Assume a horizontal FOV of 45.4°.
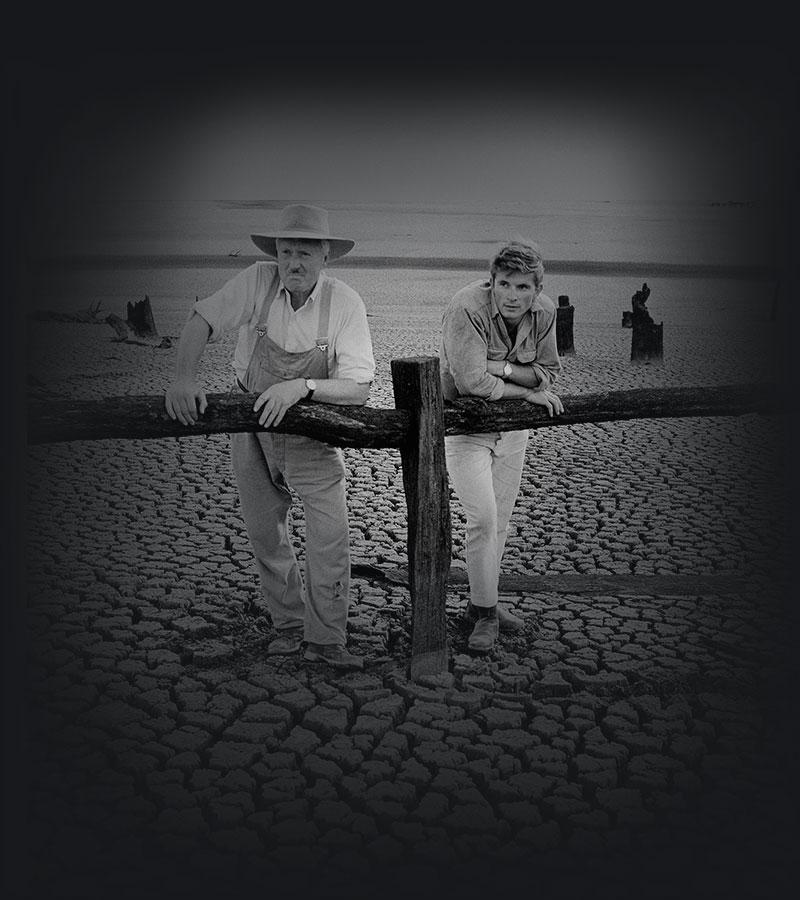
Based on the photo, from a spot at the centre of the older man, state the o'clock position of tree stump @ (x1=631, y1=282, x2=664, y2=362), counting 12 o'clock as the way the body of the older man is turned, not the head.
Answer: The tree stump is roughly at 7 o'clock from the older man.

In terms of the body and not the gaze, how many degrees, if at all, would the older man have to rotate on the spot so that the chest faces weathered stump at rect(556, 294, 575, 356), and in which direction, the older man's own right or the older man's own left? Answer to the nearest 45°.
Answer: approximately 135° to the older man's own left

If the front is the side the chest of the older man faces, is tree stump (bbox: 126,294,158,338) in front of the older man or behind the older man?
behind

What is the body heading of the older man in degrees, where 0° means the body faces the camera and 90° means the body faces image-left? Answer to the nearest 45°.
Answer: approximately 0°

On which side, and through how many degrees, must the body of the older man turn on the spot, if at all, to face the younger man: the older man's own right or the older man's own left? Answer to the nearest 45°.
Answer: approximately 90° to the older man's own left
